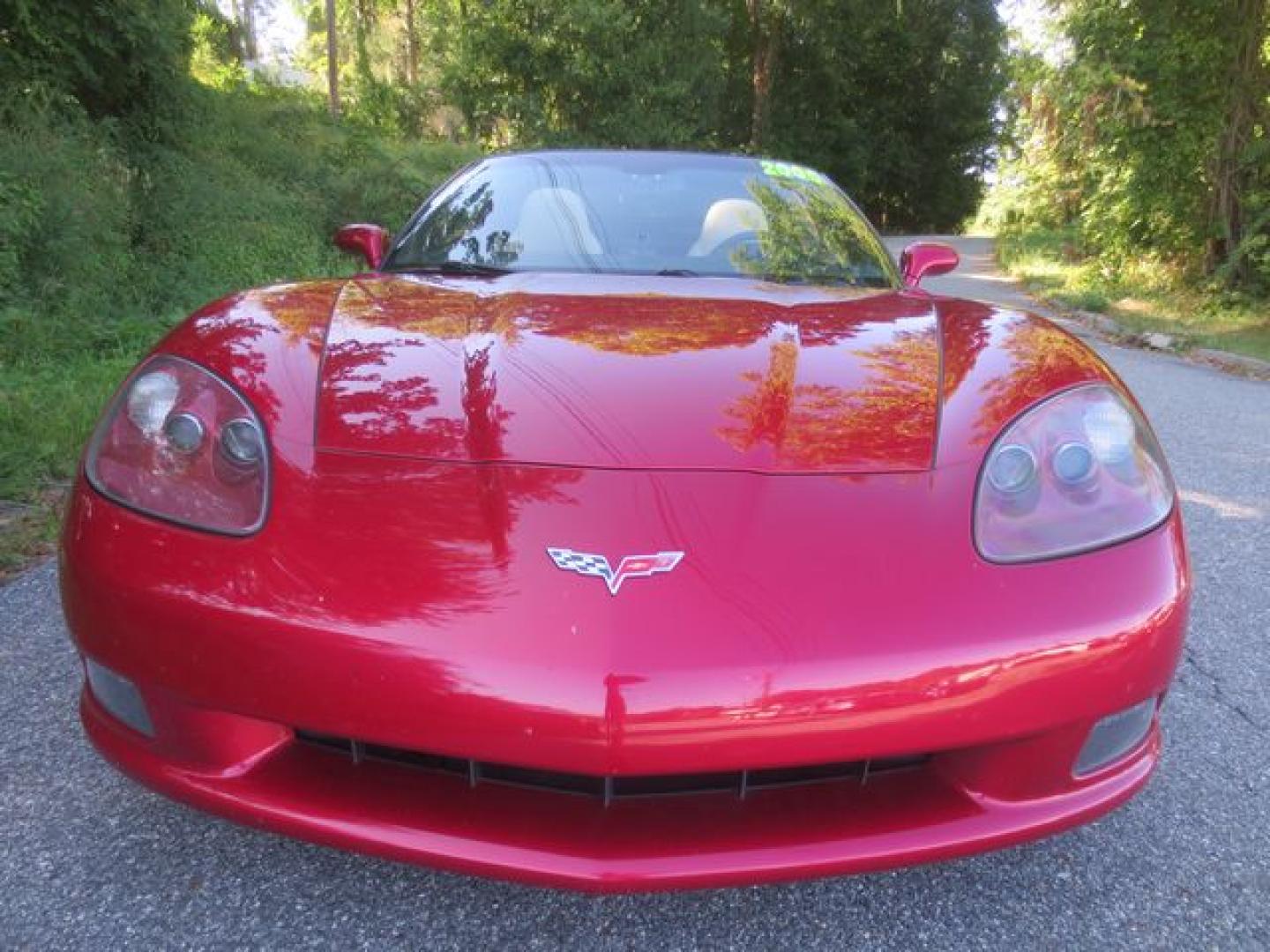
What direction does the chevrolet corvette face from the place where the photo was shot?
facing the viewer

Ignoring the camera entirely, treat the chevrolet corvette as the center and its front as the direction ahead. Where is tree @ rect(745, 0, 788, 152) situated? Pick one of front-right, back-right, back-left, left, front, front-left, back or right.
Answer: back
